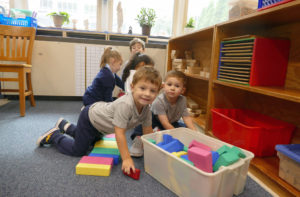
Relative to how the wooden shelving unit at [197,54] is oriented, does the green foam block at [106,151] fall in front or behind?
in front

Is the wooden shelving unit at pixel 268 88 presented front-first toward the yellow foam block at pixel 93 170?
yes

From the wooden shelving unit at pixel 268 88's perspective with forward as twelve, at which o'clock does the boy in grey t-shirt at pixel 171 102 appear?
The boy in grey t-shirt is roughly at 1 o'clock from the wooden shelving unit.

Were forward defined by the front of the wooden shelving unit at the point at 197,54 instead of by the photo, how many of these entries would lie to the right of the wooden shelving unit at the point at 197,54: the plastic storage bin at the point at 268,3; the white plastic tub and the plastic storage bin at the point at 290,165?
0

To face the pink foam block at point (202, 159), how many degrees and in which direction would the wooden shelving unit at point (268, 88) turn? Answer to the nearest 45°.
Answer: approximately 45° to its left

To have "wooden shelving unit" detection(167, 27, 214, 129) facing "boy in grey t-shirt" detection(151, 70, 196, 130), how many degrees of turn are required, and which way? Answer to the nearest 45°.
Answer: approximately 45° to its left

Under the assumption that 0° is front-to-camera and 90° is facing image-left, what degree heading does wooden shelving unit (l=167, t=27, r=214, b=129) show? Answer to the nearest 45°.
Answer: approximately 45°

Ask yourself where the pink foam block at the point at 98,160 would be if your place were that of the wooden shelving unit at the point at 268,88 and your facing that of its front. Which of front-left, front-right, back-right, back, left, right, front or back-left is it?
front

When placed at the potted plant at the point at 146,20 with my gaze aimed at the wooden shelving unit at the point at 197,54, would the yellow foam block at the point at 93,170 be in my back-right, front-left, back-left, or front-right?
front-right

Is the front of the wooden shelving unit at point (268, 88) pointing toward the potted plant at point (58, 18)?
no

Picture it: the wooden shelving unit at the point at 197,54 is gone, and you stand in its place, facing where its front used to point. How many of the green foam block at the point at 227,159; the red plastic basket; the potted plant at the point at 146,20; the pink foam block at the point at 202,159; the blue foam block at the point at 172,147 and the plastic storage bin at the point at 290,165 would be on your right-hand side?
1

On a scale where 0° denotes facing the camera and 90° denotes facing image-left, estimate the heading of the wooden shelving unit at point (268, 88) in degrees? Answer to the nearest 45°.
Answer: approximately 45°

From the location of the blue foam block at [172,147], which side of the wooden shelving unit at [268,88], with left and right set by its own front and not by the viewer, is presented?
front

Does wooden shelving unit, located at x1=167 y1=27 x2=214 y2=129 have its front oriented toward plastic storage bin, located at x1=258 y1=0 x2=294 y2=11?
no

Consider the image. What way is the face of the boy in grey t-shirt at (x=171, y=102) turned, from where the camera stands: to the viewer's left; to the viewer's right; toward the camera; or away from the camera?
toward the camera
